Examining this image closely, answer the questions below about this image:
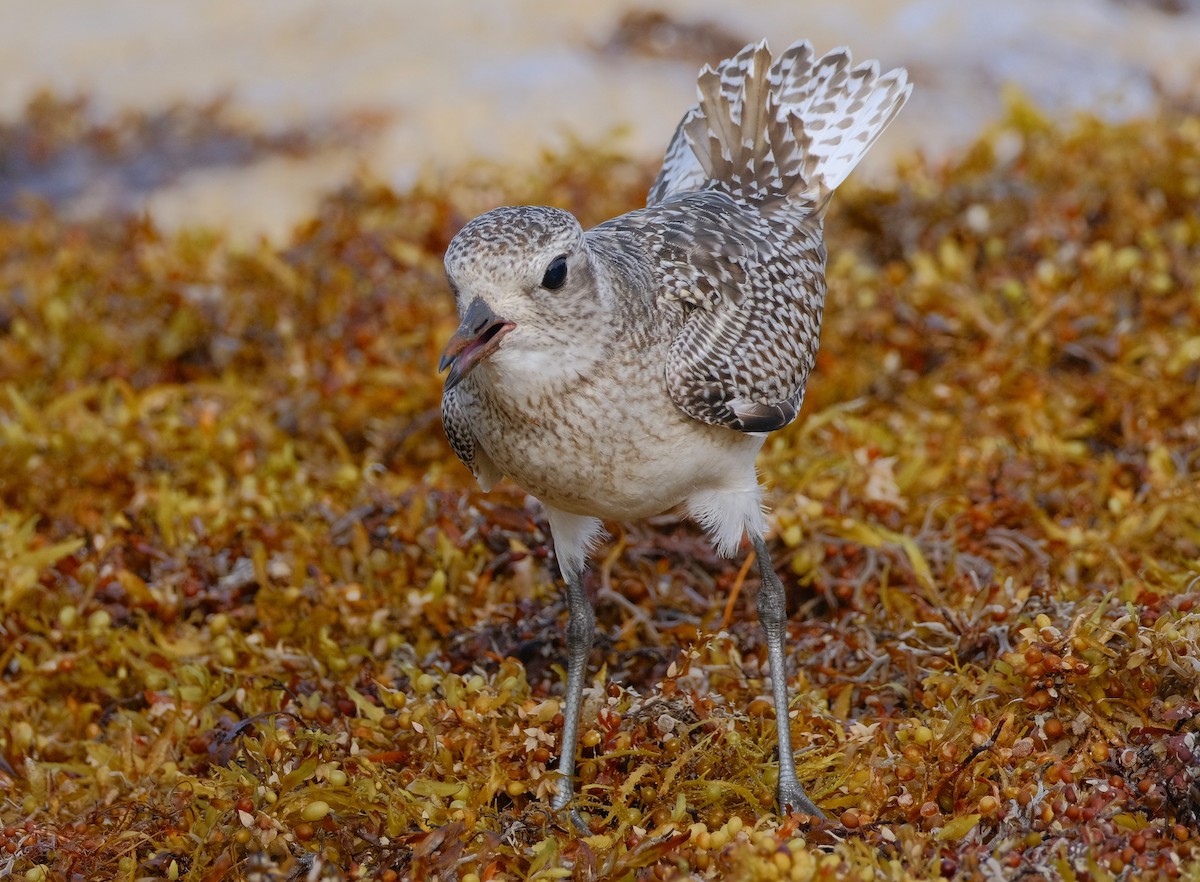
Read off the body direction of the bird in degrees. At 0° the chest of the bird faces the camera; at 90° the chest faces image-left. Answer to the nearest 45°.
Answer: approximately 45°
